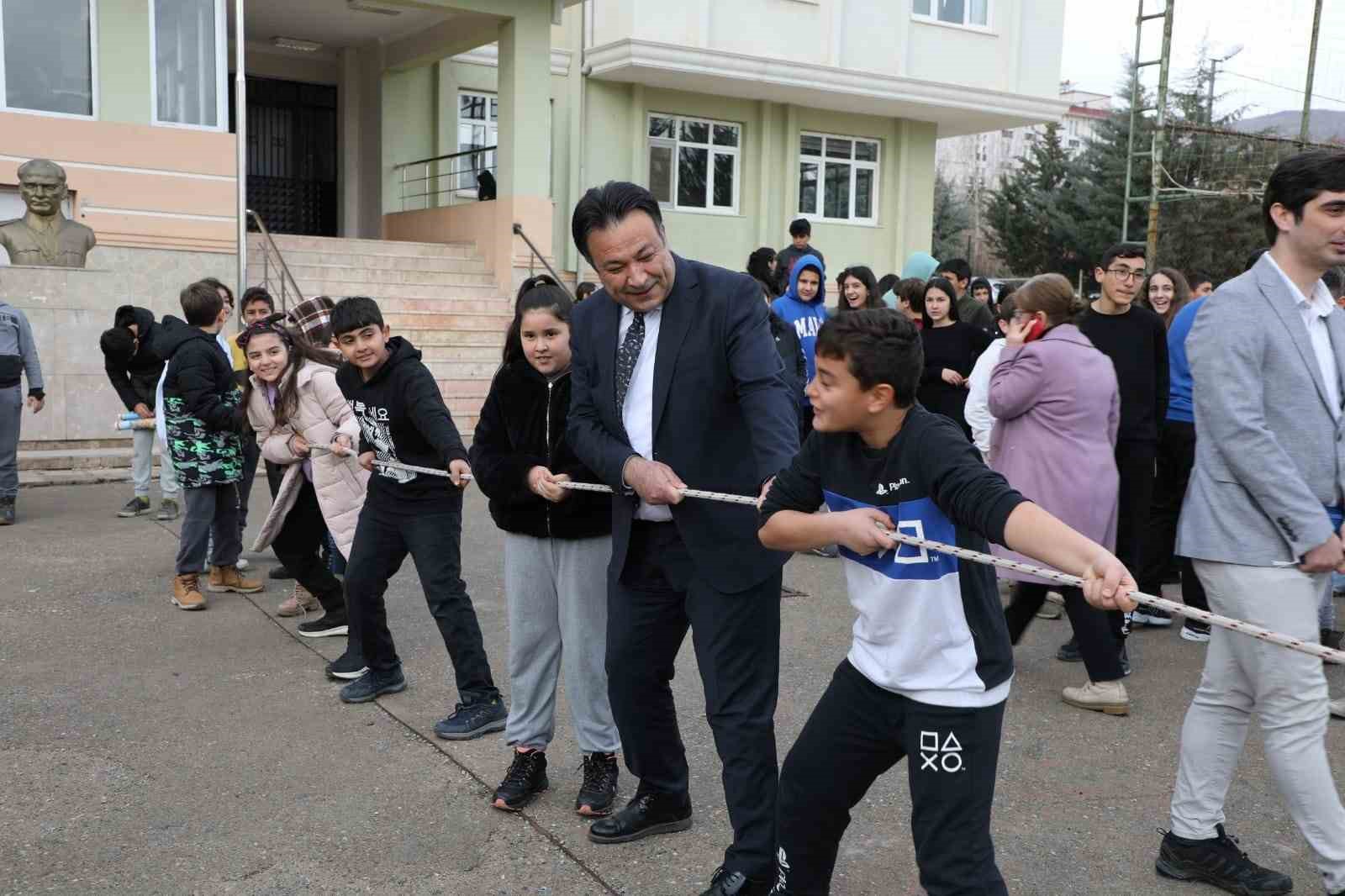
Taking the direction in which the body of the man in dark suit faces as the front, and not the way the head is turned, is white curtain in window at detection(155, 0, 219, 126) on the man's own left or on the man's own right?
on the man's own right

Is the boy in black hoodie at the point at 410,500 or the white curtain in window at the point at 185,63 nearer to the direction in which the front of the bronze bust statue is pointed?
the boy in black hoodie

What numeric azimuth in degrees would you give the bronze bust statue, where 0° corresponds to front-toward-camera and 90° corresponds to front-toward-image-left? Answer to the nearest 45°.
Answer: approximately 0°

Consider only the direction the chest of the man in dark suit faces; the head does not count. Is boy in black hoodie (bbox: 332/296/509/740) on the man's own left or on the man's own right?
on the man's own right

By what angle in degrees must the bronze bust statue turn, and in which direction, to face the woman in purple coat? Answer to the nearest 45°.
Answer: approximately 45° to its left

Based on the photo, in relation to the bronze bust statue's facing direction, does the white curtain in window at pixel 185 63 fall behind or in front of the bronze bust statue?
behind

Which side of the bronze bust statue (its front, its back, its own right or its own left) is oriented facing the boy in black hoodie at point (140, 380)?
front

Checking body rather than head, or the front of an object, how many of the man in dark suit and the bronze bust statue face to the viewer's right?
0

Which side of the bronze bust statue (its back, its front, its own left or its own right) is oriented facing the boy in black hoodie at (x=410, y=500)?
front

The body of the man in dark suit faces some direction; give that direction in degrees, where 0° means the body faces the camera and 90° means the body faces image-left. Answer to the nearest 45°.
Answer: approximately 45°

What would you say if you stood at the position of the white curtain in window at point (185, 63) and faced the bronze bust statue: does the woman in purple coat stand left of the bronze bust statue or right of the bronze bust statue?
left
